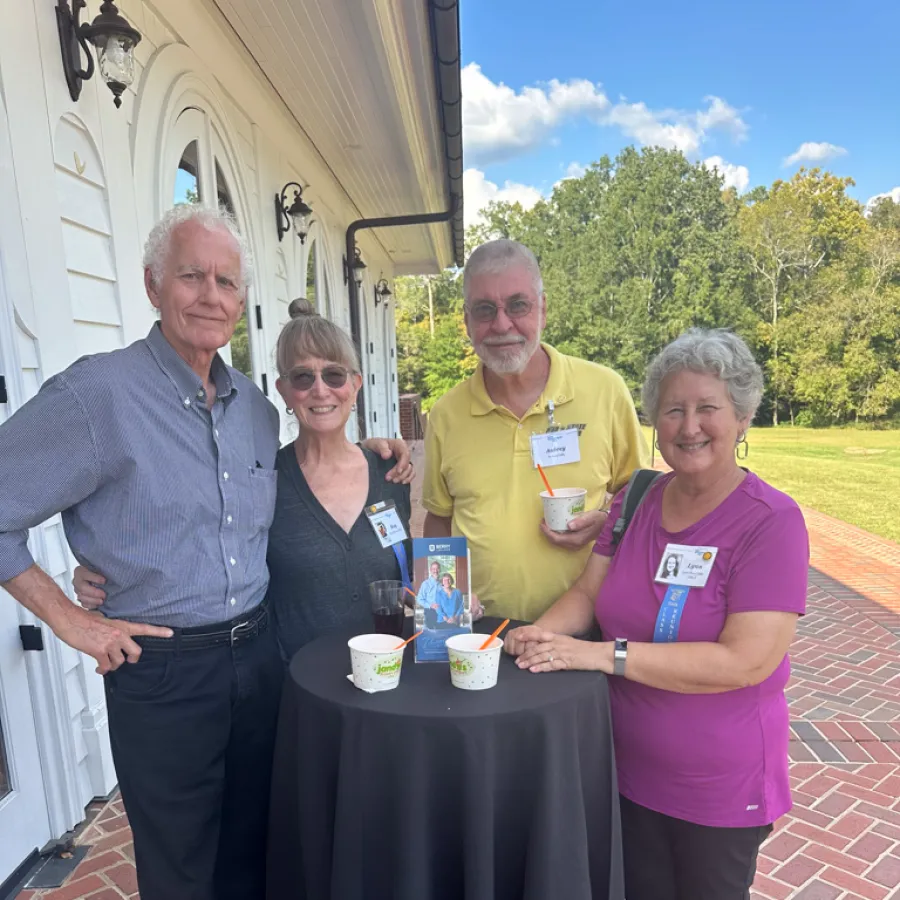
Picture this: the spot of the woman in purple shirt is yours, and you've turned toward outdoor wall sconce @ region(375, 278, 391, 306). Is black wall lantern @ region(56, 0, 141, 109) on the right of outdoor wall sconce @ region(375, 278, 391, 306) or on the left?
left

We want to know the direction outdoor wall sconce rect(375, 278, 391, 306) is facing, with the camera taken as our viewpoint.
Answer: facing to the right of the viewer

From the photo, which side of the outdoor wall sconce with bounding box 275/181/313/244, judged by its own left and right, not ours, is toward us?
right

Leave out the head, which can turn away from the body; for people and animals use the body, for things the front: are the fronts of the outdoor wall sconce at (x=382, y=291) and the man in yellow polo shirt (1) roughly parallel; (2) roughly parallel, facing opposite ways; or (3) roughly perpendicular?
roughly perpendicular

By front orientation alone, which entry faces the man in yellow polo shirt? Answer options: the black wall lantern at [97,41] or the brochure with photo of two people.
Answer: the black wall lantern
